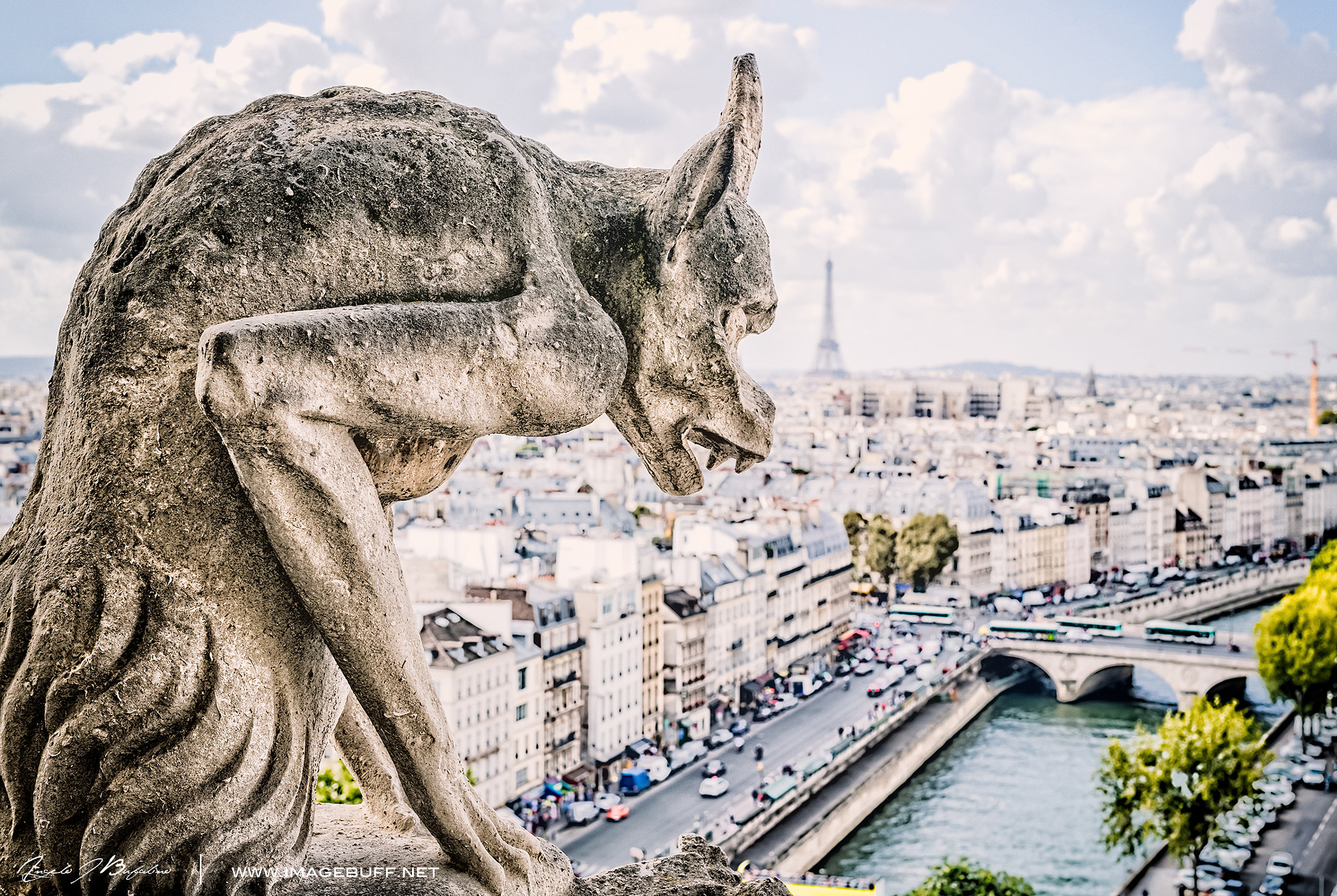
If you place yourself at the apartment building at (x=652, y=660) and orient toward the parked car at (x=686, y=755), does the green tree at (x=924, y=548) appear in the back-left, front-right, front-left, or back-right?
back-left

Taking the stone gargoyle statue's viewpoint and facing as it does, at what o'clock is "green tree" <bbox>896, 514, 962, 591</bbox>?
The green tree is roughly at 10 o'clock from the stone gargoyle statue.

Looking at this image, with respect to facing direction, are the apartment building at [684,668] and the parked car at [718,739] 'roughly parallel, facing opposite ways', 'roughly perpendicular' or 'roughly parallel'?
roughly perpendicular

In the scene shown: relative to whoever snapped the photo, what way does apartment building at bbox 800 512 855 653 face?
facing the viewer and to the right of the viewer

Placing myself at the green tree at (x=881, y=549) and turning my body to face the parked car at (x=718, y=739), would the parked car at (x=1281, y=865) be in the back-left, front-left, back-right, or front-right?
front-left

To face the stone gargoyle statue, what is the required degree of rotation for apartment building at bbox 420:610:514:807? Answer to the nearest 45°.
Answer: approximately 45° to its right

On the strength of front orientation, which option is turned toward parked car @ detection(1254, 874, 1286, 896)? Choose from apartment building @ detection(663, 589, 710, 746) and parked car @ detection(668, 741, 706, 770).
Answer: the apartment building

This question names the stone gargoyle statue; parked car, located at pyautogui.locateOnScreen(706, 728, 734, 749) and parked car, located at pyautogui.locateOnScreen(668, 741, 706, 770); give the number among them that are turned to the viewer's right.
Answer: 1

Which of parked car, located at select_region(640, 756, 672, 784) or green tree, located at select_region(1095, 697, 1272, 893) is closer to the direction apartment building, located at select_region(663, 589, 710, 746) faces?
the green tree

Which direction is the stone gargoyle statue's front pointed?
to the viewer's right

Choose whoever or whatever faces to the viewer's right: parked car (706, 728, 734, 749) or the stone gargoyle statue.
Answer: the stone gargoyle statue

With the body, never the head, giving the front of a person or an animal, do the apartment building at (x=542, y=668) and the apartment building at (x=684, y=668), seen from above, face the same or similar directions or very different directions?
same or similar directions

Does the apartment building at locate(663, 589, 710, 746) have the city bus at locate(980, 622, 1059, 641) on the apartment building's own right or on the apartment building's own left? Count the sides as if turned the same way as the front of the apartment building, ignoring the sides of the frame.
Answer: on the apartment building's own left

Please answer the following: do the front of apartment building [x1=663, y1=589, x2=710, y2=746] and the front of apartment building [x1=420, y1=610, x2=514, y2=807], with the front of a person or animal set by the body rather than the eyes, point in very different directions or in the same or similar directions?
same or similar directions

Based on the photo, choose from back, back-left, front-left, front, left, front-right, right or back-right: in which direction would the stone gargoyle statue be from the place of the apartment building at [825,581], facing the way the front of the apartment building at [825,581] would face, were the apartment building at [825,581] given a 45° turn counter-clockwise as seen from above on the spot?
right
